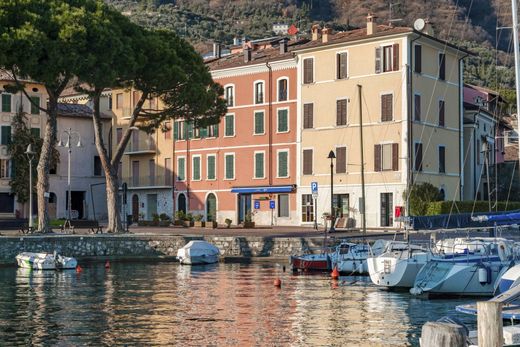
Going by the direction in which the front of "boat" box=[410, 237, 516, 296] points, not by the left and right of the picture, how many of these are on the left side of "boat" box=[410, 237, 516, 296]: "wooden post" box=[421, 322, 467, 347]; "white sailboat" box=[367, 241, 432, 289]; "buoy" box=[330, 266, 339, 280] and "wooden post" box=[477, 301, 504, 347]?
2
